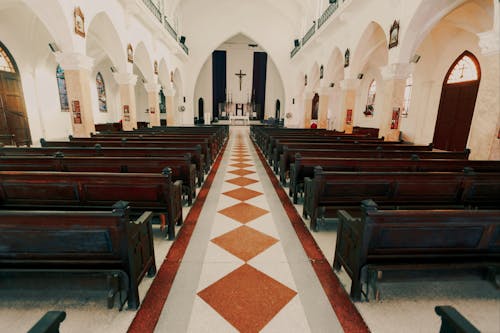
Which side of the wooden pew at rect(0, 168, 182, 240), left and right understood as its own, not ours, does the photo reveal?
back

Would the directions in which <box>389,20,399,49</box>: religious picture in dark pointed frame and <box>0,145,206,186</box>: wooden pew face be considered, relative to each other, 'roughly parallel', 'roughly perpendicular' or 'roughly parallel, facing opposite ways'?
roughly perpendicular

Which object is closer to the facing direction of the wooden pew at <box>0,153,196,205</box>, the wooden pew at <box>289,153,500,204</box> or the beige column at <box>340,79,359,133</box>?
the beige column

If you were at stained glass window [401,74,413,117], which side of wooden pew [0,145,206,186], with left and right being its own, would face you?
right

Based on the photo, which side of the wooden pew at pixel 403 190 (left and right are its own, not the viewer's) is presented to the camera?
back

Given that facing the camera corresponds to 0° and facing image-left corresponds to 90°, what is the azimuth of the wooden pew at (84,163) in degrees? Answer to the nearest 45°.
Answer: approximately 180°

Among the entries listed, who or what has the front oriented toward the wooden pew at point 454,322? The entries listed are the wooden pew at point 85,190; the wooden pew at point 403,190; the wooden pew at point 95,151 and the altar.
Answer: the altar

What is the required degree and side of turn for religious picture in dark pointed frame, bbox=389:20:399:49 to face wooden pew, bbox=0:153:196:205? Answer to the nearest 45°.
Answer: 0° — it already faces it

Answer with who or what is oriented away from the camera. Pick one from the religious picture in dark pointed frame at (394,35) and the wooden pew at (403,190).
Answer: the wooden pew

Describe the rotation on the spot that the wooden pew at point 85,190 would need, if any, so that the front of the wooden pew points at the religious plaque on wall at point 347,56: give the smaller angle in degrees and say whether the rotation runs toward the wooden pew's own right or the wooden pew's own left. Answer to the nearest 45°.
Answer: approximately 90° to the wooden pew's own right

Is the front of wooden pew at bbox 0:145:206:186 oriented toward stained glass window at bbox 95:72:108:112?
yes

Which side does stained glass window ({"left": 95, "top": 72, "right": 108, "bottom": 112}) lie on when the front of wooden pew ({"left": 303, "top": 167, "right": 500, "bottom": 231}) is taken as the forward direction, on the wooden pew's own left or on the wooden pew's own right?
on the wooden pew's own left

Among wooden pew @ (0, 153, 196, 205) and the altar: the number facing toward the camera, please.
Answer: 1

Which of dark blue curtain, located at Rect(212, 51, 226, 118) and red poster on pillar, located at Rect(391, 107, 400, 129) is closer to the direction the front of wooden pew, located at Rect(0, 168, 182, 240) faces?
the dark blue curtain

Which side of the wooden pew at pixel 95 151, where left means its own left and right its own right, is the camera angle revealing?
back
